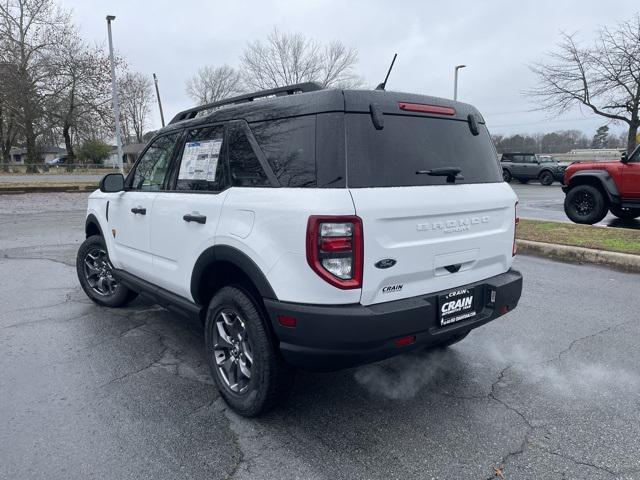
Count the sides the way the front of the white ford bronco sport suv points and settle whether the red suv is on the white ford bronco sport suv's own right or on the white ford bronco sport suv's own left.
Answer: on the white ford bronco sport suv's own right

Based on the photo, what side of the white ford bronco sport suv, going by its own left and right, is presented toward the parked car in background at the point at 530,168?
right

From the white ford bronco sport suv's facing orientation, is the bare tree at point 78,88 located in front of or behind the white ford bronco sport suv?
in front

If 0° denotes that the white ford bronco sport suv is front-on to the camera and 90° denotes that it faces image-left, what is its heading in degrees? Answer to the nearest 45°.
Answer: approximately 135°

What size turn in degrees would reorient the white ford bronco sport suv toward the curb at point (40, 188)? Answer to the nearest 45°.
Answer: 0° — it already faces it

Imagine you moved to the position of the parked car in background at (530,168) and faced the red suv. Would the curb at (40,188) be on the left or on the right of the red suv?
right

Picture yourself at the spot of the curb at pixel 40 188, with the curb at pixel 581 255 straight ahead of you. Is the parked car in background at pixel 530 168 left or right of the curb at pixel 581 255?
left

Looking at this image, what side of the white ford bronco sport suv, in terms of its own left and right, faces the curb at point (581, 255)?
right
